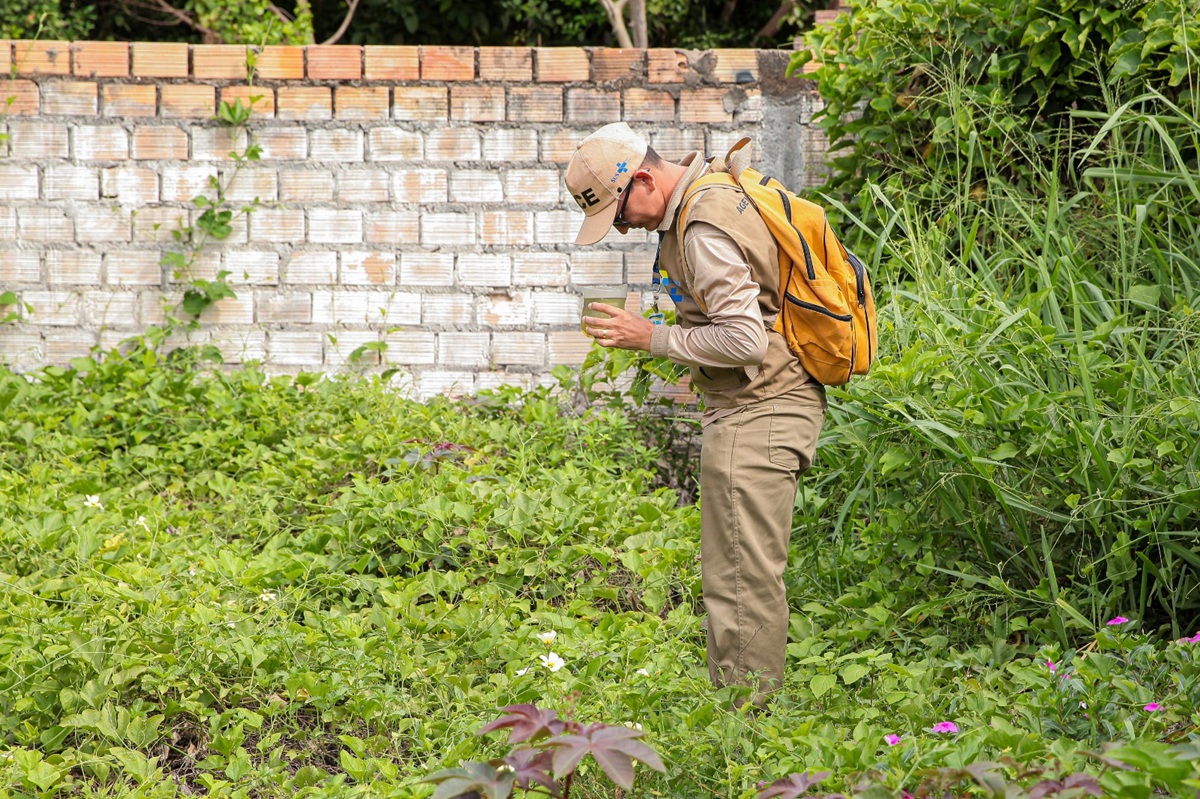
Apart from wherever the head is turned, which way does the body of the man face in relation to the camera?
to the viewer's left

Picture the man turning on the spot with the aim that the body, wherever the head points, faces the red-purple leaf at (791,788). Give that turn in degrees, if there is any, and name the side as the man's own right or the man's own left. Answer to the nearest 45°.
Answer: approximately 90° to the man's own left

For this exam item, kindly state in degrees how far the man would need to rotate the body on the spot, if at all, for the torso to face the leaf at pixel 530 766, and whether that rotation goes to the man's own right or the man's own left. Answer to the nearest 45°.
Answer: approximately 90° to the man's own left

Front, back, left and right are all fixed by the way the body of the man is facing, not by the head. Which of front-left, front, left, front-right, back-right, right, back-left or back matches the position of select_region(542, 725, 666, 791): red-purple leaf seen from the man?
left
